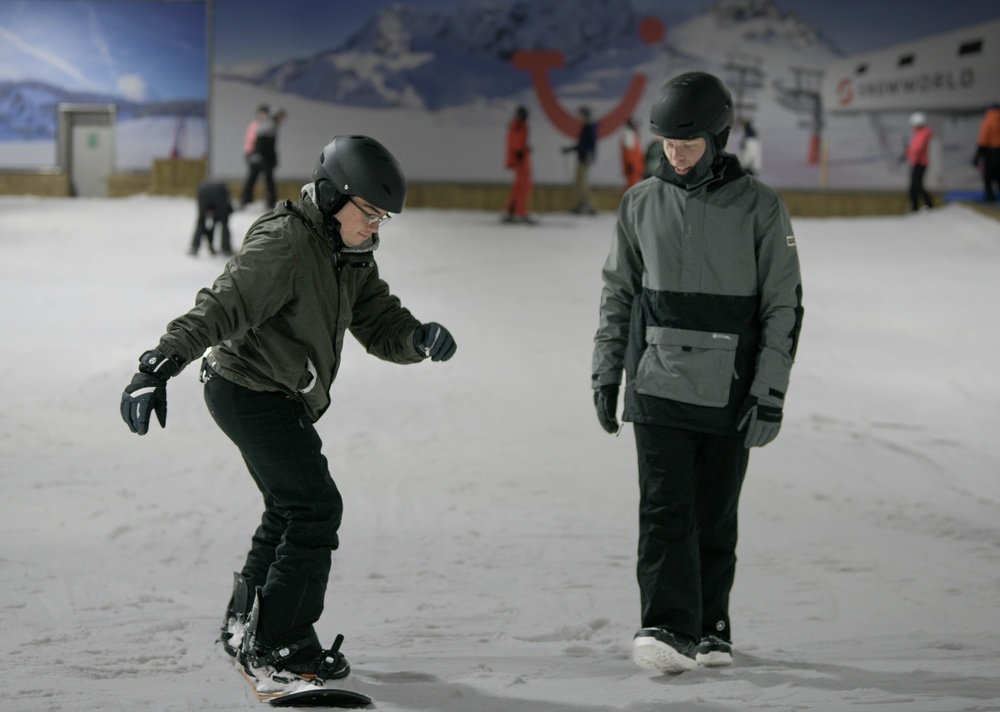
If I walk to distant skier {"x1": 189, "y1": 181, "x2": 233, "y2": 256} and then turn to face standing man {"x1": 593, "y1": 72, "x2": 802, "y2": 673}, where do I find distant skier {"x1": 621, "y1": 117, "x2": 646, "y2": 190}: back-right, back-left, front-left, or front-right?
back-left

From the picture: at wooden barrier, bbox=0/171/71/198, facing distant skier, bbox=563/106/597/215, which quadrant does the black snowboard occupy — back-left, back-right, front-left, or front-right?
front-right

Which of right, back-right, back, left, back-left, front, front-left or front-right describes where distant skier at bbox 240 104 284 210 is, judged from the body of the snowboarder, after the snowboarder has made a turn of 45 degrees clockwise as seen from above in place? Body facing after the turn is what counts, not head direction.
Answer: back-left

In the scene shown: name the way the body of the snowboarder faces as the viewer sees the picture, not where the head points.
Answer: to the viewer's right

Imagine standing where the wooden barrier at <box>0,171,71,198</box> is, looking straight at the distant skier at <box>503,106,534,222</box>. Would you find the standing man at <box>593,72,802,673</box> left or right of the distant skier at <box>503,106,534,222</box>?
right

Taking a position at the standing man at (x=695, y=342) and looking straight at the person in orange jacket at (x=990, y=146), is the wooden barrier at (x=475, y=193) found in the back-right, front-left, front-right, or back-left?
front-left

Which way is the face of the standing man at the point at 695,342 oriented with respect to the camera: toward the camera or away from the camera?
toward the camera
